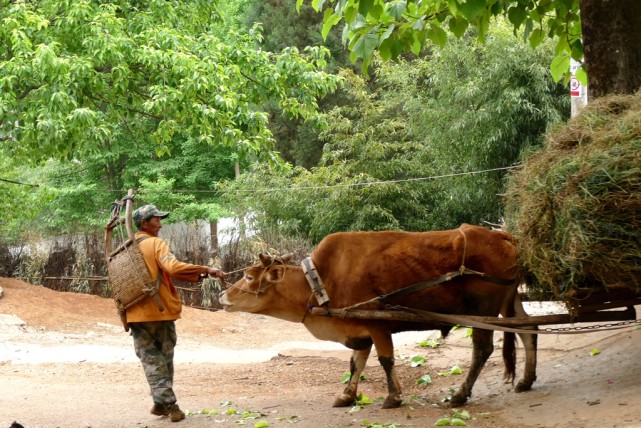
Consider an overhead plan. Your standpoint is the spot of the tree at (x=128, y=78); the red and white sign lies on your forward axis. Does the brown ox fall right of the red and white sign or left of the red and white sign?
right

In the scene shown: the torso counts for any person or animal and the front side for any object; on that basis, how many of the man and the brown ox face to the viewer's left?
1

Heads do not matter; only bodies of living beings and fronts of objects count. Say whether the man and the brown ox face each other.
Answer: yes

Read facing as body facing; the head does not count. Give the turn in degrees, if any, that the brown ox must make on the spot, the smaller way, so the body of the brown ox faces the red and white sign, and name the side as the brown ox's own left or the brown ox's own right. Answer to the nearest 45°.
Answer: approximately 135° to the brown ox's own right

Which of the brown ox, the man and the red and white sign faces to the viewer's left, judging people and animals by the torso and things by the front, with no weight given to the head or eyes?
the brown ox

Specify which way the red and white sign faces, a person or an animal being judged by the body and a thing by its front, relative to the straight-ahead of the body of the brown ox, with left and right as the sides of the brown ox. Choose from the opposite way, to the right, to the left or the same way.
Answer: to the left

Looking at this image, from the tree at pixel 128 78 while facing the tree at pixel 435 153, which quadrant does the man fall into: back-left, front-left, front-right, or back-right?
back-right

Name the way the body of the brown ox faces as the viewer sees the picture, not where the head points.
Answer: to the viewer's left

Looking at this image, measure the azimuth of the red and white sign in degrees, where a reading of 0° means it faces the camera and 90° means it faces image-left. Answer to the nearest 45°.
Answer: approximately 0°

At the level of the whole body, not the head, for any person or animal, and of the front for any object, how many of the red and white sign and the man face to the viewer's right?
1

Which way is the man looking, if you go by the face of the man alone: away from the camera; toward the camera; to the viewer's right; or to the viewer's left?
to the viewer's right

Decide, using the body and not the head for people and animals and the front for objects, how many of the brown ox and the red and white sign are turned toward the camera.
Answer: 1

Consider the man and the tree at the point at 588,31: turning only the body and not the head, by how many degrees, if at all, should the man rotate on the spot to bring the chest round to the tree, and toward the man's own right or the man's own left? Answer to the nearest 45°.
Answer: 0° — they already face it

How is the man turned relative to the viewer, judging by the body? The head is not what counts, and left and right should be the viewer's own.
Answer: facing to the right of the viewer
